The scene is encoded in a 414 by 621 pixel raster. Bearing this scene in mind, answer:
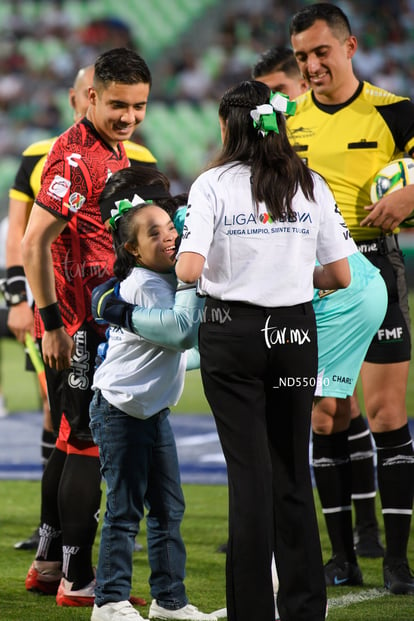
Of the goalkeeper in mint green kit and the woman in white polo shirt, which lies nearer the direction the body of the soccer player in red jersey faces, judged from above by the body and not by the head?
the woman in white polo shirt

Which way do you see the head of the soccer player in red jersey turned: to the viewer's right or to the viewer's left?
to the viewer's right

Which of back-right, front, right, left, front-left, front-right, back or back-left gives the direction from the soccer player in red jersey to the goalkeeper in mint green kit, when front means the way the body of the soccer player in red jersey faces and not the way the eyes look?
front-left

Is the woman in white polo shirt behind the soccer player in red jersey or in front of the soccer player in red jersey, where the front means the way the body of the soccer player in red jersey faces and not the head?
in front

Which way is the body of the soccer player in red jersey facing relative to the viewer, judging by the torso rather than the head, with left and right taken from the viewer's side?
facing the viewer and to the right of the viewer

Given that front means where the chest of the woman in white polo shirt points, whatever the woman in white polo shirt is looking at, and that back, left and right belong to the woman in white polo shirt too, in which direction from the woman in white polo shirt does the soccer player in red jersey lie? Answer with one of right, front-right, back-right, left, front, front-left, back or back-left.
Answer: front-left

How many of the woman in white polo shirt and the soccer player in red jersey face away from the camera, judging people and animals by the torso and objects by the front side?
1

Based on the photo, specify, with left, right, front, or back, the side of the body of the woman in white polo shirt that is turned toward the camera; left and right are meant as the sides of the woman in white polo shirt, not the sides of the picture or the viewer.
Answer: back

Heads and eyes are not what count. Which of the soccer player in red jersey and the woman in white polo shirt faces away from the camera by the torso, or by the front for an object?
the woman in white polo shirt
